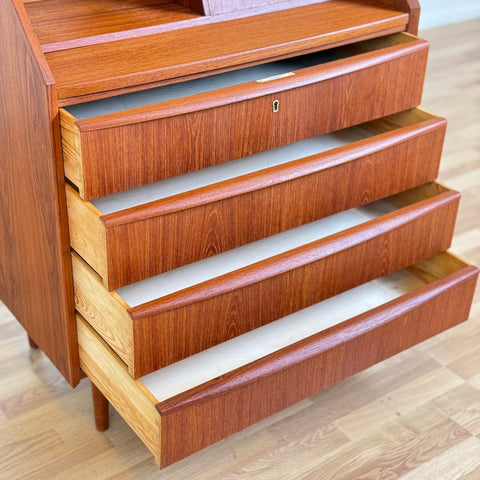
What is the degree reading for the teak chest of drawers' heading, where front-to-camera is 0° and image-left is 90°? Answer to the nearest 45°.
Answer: approximately 315°
